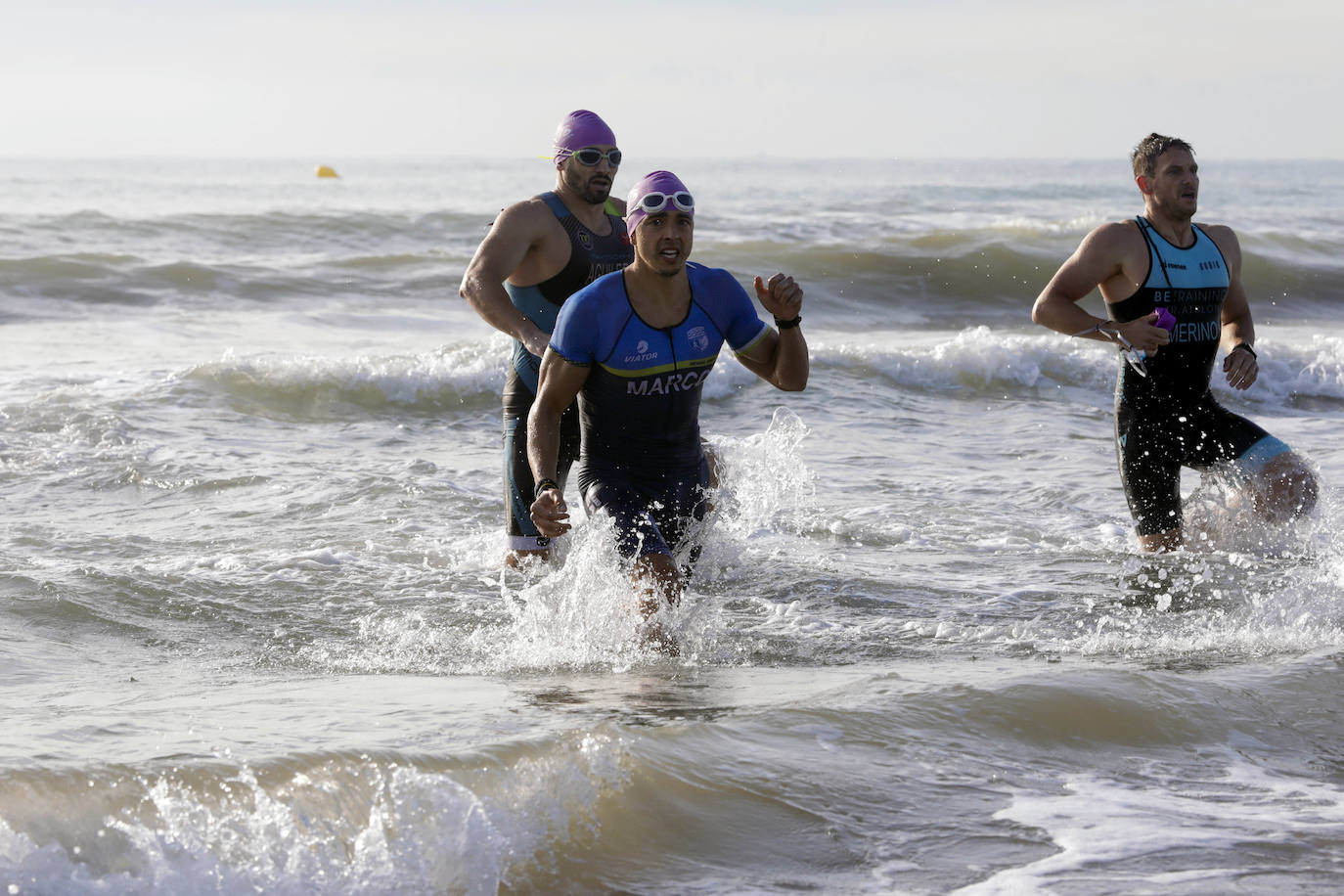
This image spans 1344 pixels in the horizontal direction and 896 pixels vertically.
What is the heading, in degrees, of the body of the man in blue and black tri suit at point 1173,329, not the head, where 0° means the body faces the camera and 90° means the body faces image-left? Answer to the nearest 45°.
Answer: approximately 315°

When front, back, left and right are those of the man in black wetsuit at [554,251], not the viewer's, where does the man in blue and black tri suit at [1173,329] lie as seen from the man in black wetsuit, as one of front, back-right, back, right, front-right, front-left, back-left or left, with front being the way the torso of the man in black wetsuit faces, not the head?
front-left

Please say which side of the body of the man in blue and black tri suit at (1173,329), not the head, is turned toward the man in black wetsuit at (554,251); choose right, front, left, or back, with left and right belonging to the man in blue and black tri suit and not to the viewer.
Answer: right

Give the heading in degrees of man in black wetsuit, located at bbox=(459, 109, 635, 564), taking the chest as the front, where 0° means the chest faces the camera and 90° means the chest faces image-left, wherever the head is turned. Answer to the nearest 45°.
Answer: approximately 315°
